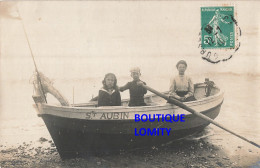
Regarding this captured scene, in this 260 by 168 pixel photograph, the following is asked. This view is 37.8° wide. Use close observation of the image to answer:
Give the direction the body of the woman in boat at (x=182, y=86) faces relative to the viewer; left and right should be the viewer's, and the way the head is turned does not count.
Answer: facing the viewer

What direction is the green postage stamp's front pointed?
toward the camera
